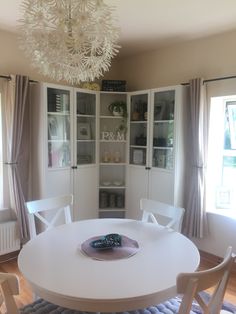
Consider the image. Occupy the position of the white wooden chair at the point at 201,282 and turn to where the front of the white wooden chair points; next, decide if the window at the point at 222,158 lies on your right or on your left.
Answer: on your right

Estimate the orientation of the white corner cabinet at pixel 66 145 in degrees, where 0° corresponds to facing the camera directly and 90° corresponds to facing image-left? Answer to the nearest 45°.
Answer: approximately 315°

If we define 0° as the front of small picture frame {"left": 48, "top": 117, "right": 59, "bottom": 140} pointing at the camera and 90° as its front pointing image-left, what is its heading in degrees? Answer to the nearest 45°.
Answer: approximately 315°

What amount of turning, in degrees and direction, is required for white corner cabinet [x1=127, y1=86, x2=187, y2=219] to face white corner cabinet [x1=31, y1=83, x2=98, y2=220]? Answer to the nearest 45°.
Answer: approximately 45° to its right

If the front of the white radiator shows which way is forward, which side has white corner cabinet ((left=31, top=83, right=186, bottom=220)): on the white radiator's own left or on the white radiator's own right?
on the white radiator's own left

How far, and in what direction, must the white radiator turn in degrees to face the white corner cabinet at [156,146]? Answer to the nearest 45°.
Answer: approximately 45° to its left

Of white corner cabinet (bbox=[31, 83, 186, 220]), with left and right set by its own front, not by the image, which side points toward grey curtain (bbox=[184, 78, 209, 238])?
left

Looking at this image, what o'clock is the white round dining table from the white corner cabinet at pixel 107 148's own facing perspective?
The white round dining table is roughly at 12 o'clock from the white corner cabinet.

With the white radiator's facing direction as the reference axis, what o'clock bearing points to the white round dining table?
The white round dining table is roughly at 1 o'clock from the white radiator.
